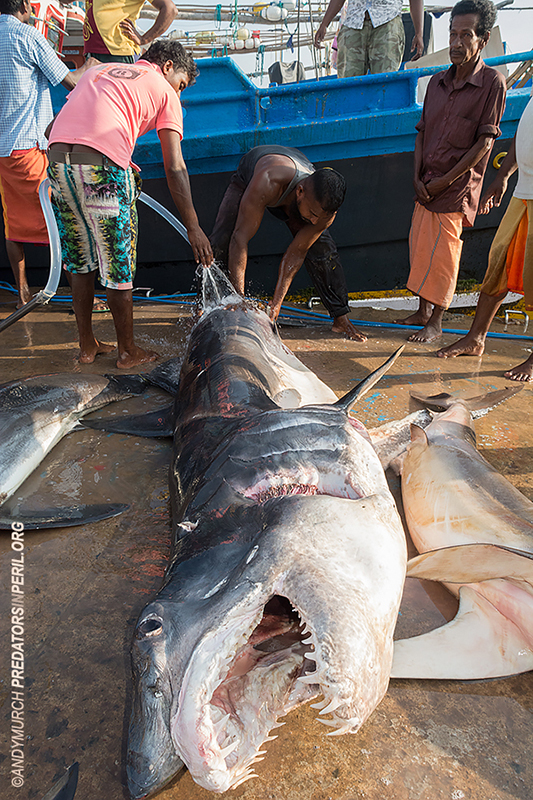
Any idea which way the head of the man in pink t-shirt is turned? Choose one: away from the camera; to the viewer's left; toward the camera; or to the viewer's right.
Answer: to the viewer's right

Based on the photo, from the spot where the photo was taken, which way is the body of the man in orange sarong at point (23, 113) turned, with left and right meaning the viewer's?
facing away from the viewer and to the right of the viewer

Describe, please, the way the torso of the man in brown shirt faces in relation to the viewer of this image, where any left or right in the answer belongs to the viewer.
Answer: facing the viewer and to the left of the viewer

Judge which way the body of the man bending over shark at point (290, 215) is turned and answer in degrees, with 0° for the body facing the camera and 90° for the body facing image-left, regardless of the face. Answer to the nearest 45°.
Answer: approximately 315°

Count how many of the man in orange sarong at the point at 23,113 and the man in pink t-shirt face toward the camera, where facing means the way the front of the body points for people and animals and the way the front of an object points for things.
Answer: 0

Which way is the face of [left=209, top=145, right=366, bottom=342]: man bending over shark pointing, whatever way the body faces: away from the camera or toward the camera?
toward the camera

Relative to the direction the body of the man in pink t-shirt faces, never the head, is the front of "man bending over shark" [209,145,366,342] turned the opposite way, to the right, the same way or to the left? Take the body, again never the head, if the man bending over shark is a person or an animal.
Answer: to the right

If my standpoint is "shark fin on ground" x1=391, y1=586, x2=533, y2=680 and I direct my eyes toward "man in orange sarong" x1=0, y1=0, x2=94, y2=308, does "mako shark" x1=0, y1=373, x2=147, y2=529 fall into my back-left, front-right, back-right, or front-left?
front-left

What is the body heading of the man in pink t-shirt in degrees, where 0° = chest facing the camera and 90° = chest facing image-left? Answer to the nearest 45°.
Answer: approximately 225°

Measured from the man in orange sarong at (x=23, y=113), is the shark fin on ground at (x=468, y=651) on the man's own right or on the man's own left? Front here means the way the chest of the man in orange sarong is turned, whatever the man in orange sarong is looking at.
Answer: on the man's own right
